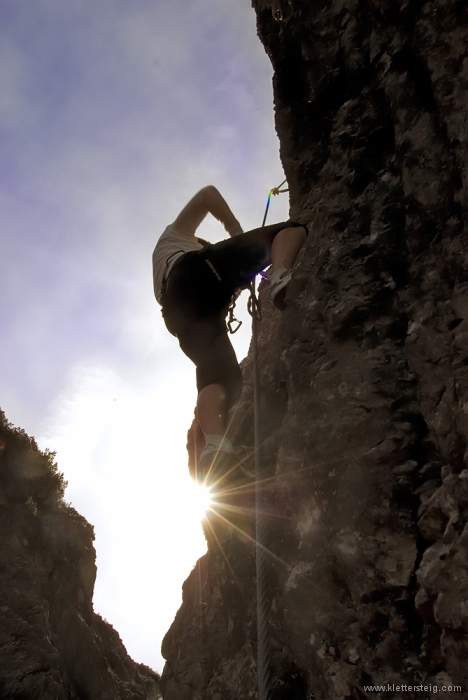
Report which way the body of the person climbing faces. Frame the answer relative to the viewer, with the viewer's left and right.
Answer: facing away from the viewer and to the right of the viewer
